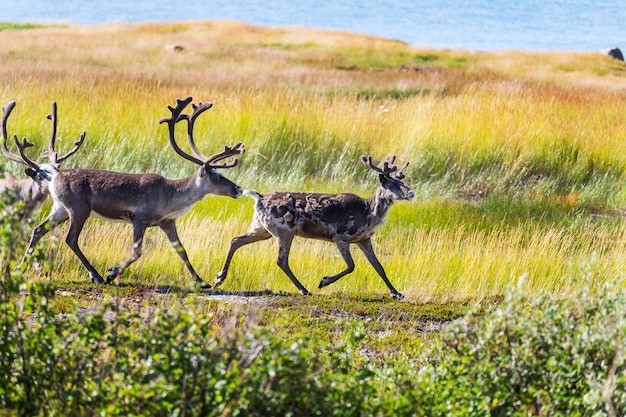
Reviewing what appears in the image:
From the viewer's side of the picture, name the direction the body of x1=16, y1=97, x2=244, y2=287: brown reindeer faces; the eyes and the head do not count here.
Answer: to the viewer's right

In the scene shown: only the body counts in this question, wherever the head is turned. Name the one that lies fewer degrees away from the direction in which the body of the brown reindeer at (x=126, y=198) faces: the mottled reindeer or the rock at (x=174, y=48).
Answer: the mottled reindeer

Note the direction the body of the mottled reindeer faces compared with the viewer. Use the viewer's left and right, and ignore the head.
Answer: facing to the right of the viewer

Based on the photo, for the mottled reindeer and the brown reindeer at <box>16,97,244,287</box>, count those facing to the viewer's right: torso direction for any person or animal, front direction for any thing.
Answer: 2

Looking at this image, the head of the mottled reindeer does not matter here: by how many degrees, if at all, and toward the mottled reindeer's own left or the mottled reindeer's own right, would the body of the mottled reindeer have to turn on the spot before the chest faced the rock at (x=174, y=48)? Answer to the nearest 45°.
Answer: approximately 90° to the mottled reindeer's own left

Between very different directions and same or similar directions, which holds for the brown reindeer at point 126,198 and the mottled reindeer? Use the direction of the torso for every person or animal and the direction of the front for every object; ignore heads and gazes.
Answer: same or similar directions

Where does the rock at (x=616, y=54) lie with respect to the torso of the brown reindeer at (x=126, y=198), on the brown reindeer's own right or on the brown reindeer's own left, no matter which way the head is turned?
on the brown reindeer's own left

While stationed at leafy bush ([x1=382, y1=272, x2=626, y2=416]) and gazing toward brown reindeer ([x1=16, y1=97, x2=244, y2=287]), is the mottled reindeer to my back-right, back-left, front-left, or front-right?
front-right

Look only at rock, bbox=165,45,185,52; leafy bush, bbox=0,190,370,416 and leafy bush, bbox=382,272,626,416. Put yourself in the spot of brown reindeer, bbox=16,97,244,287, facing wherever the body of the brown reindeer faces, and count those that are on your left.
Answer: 1

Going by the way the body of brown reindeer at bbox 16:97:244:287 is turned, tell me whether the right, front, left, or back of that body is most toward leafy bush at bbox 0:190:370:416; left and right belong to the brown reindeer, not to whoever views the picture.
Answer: right

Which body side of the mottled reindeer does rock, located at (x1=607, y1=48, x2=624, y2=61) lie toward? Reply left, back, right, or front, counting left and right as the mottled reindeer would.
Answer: left

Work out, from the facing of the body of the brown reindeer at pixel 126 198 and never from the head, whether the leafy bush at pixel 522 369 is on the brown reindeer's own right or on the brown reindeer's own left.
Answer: on the brown reindeer's own right

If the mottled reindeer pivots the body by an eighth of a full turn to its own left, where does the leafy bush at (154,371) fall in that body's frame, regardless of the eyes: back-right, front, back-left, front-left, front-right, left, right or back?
back-right

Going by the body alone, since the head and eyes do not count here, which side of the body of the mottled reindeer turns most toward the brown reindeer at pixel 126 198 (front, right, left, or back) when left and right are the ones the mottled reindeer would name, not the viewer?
back

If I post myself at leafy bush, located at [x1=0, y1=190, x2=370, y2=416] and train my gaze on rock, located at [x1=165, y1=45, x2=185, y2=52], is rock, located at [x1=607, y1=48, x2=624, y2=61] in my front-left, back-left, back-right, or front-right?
front-right

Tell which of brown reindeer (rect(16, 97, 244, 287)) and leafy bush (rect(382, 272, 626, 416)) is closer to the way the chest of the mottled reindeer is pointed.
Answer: the leafy bush
